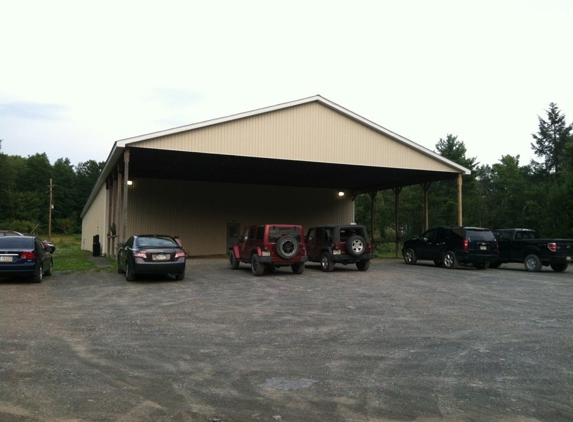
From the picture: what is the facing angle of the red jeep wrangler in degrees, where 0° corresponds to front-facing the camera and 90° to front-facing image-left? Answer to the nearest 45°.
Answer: approximately 135°

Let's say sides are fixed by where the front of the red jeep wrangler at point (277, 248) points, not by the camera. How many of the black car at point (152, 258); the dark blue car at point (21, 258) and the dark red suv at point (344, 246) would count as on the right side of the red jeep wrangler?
1

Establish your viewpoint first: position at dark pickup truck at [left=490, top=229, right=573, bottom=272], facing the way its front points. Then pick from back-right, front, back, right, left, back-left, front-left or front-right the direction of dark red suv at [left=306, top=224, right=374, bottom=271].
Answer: left

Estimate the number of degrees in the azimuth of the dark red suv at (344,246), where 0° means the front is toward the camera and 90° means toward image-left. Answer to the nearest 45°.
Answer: approximately 135°

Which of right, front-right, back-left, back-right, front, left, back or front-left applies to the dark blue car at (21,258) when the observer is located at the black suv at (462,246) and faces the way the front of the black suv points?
left

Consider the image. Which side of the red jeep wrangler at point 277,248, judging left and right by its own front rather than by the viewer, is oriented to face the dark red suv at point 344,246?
right

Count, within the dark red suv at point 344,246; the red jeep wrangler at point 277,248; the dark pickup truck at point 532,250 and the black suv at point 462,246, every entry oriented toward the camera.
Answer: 0

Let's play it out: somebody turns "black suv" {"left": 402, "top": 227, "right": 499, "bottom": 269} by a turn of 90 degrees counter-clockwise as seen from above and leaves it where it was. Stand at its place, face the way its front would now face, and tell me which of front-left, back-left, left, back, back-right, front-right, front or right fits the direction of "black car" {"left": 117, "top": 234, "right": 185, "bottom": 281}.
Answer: front

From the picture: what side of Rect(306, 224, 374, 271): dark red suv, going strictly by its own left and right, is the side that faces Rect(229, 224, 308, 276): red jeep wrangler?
left

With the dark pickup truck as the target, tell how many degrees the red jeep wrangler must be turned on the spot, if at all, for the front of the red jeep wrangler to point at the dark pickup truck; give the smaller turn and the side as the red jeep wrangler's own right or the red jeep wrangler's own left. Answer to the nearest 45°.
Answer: approximately 135° to the red jeep wrangler's own right

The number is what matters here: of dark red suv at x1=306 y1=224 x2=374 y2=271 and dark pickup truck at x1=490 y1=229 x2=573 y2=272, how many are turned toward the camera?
0

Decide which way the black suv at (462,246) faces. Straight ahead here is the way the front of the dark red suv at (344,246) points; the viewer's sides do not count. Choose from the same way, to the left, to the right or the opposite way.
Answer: the same way

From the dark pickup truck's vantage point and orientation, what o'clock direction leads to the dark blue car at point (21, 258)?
The dark blue car is roughly at 9 o'clock from the dark pickup truck.

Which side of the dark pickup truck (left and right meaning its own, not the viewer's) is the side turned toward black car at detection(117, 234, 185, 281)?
left

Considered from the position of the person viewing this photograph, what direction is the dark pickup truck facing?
facing away from the viewer and to the left of the viewer

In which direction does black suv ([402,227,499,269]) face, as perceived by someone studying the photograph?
facing away from the viewer and to the left of the viewer
